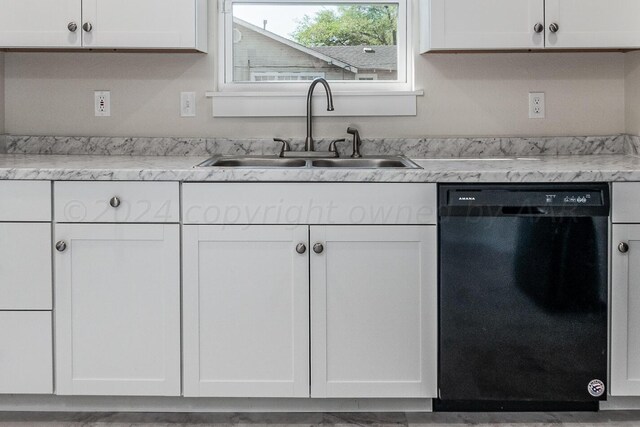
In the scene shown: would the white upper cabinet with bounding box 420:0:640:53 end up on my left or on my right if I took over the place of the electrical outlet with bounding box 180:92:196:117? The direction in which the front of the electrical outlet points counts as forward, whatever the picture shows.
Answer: on my left

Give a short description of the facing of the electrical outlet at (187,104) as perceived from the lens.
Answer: facing the viewer

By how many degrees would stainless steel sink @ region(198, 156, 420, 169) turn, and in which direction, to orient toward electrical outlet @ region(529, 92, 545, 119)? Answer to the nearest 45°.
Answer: approximately 90° to its left

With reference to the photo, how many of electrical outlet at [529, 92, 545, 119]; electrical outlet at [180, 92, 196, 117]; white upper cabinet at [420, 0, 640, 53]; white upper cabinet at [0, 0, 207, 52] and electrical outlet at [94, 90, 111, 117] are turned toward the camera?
5

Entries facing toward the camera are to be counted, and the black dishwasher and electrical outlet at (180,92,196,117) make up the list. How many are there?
2

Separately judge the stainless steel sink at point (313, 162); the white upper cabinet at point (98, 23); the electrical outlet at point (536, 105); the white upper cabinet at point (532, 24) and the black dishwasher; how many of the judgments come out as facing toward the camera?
5

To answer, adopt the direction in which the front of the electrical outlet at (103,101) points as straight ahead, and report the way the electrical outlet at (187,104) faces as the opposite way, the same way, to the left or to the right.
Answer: the same way

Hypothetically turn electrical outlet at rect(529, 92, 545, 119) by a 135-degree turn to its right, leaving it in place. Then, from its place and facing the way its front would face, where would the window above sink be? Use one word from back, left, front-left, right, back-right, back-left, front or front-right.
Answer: front-left

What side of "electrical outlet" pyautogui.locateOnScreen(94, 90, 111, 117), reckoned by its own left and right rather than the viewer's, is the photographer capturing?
front

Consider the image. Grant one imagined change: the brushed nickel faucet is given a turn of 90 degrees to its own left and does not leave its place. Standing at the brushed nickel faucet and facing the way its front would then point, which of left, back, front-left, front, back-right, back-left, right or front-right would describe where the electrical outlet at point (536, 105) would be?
front-right

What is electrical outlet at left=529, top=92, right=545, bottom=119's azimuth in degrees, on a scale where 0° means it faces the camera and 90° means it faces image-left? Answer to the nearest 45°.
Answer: approximately 0°

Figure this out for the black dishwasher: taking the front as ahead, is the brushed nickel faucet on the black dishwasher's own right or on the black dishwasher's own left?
on the black dishwasher's own right

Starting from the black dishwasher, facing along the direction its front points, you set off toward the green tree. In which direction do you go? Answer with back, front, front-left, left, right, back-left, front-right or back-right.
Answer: back-right

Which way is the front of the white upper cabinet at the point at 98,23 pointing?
toward the camera

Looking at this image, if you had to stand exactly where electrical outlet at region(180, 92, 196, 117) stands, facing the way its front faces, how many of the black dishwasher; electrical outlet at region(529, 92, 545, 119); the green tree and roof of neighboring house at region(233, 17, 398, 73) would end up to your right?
0

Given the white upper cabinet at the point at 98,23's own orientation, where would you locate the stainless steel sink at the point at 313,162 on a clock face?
The stainless steel sink is roughly at 9 o'clock from the white upper cabinet.

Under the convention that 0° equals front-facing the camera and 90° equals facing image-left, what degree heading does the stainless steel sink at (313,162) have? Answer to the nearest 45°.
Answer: approximately 0°
